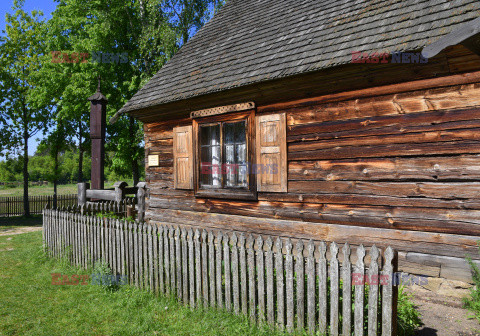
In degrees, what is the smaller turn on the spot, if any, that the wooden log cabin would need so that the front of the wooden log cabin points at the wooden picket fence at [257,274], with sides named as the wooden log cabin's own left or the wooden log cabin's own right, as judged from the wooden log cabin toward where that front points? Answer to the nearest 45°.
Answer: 0° — it already faces it

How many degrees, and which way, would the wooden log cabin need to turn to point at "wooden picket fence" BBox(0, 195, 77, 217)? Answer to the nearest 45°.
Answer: approximately 90° to its right

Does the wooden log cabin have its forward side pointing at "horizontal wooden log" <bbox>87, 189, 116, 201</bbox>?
no

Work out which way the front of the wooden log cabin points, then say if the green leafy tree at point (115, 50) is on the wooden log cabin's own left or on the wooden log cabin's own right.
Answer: on the wooden log cabin's own right

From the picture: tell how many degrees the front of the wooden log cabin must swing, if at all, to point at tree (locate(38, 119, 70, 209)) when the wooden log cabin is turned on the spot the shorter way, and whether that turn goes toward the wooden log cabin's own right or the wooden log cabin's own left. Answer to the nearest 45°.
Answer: approximately 90° to the wooden log cabin's own right

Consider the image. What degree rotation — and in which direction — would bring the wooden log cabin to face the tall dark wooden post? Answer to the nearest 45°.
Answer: approximately 90° to its right

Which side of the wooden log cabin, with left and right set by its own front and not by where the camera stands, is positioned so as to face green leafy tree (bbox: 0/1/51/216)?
right

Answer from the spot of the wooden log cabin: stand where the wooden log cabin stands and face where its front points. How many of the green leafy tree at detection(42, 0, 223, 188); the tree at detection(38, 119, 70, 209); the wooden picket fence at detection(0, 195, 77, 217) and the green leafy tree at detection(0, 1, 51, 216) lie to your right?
4

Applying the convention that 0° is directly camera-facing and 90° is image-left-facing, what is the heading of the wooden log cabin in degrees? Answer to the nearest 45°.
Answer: approximately 45°
